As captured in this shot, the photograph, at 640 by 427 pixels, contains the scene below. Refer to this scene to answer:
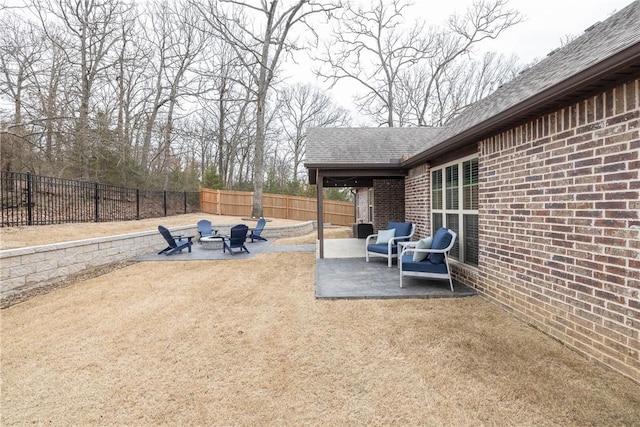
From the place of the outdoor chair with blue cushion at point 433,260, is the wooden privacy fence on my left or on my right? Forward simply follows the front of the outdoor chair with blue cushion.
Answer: on my right

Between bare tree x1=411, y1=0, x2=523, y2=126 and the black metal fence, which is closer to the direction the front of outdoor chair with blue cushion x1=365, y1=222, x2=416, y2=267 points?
the black metal fence

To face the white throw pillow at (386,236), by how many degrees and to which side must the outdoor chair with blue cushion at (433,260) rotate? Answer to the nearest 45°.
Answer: approximately 45° to its right

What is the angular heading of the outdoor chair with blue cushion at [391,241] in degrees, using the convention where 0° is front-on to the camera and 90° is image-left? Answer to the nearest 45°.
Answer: approximately 45°

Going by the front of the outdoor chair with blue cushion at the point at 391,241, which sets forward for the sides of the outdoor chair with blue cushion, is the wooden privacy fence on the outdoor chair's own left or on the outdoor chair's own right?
on the outdoor chair's own right

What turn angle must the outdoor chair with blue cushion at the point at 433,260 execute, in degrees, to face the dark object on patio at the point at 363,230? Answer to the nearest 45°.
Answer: approximately 90° to its right

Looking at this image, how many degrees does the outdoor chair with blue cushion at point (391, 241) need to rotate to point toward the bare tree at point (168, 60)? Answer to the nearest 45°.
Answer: approximately 90° to its right

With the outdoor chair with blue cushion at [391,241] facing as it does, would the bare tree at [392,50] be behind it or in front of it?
behind

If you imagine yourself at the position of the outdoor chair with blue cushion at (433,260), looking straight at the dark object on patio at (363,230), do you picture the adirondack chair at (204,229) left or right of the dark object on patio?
left

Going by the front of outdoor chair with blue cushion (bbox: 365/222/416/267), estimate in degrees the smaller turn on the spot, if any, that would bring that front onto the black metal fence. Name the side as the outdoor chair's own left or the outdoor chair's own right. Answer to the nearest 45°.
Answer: approximately 45° to the outdoor chair's own right

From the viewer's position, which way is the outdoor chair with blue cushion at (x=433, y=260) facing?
facing to the left of the viewer
